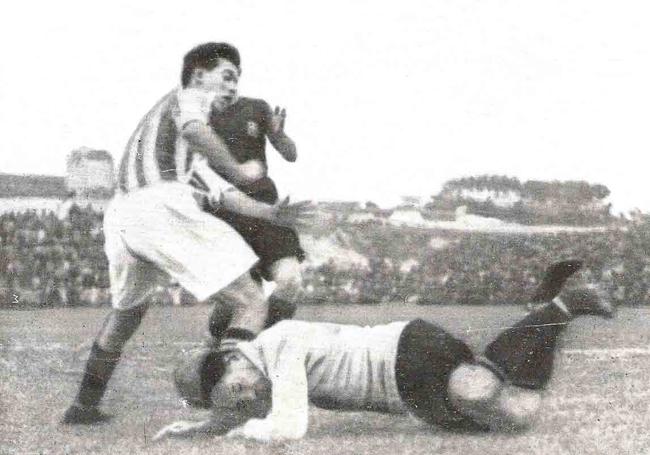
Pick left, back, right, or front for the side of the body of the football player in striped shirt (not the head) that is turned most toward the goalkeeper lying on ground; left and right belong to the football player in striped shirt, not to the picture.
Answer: front

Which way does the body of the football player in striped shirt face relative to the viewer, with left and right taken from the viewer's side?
facing to the right of the viewer
